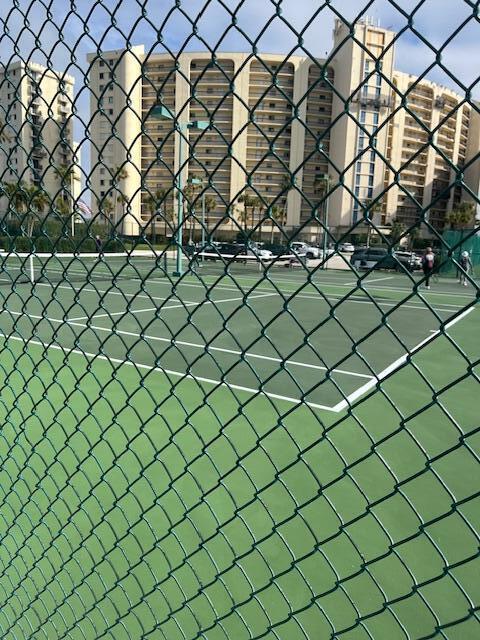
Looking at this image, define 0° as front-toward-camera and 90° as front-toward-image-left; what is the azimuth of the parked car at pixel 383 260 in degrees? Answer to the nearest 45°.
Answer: approximately 270°

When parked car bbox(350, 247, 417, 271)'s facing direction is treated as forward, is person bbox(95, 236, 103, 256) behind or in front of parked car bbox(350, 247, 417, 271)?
behind

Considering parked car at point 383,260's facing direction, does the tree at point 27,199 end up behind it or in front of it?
behind

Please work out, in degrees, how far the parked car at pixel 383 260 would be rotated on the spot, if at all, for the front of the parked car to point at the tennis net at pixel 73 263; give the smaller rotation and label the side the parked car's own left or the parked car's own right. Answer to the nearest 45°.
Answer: approximately 135° to the parked car's own left
